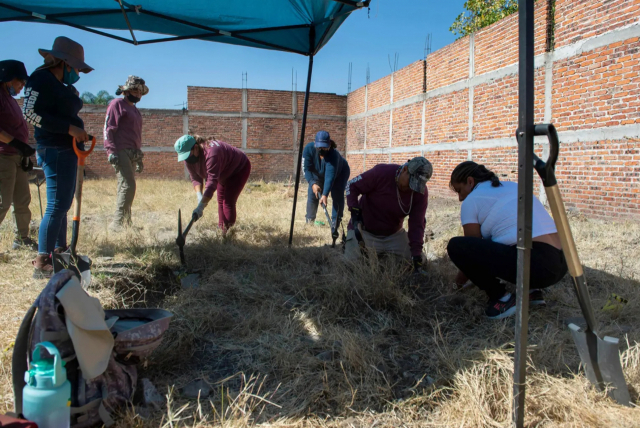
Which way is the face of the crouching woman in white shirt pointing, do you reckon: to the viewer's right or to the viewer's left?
to the viewer's left

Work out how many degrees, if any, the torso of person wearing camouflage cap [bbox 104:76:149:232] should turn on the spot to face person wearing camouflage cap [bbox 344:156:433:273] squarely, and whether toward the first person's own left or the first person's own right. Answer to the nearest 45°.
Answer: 0° — they already face them

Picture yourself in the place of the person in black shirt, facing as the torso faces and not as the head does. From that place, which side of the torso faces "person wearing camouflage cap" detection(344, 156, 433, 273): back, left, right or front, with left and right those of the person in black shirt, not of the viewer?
front

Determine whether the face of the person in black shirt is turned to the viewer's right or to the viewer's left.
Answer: to the viewer's right

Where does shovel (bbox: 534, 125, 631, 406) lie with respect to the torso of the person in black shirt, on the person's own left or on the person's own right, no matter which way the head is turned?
on the person's own right

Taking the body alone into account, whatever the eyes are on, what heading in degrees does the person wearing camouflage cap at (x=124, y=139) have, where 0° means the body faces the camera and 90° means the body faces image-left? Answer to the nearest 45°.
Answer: approximately 315°

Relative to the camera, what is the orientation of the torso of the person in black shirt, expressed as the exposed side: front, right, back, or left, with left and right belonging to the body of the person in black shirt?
right

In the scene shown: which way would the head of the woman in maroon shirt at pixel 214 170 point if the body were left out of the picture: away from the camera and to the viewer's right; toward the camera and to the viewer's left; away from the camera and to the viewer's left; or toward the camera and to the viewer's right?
toward the camera and to the viewer's left
